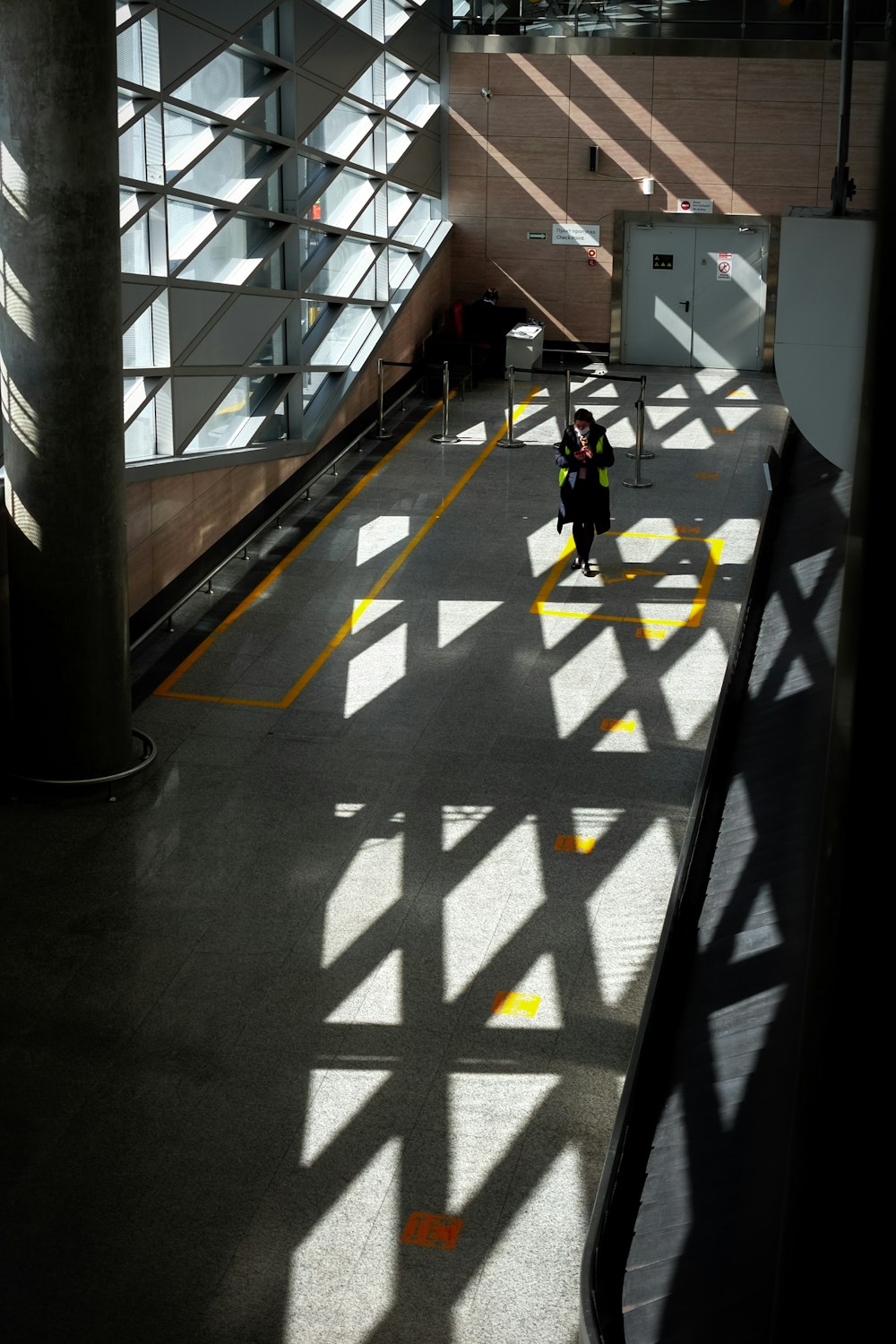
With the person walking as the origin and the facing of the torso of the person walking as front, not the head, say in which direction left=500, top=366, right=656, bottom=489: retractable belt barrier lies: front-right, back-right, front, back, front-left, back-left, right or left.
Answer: back

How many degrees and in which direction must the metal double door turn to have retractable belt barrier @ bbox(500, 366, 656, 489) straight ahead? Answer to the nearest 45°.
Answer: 0° — it already faces it

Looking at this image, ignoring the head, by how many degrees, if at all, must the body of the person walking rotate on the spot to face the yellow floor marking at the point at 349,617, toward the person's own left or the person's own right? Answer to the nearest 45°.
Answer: approximately 90° to the person's own right

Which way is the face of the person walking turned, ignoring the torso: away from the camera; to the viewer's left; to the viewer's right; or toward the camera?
toward the camera

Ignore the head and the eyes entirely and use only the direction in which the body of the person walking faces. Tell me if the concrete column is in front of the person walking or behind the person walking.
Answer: in front

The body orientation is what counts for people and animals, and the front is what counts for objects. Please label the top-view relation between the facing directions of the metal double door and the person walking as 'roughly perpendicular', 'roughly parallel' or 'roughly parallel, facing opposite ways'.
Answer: roughly parallel

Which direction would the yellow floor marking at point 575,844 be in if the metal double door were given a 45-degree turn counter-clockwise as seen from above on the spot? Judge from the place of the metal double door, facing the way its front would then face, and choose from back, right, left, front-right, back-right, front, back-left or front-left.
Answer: front-right

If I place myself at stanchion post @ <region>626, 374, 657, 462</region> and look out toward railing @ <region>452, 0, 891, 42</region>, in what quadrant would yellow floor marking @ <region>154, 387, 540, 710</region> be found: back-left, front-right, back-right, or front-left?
back-left

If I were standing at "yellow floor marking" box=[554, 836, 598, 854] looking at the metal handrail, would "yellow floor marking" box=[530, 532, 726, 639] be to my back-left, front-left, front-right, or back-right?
front-right

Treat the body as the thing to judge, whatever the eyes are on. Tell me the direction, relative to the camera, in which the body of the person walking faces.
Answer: toward the camera

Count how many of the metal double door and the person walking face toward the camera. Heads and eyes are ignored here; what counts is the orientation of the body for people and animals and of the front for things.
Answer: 2

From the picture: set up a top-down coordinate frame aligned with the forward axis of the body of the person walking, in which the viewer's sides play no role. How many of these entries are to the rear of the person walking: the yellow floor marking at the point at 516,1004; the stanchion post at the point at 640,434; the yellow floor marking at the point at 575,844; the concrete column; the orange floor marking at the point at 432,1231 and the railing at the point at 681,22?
2

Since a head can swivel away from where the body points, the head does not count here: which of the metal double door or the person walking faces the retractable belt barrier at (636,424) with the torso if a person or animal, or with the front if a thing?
the metal double door

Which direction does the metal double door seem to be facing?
toward the camera

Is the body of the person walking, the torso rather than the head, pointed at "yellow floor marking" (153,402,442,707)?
no

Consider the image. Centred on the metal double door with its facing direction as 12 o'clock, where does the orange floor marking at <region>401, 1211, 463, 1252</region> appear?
The orange floor marking is roughly at 12 o'clock from the metal double door.

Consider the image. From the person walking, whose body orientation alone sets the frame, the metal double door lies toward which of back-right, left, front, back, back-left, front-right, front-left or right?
back

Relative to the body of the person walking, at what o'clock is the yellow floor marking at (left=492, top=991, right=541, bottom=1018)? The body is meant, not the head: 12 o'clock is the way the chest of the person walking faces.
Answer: The yellow floor marking is roughly at 12 o'clock from the person walking.
